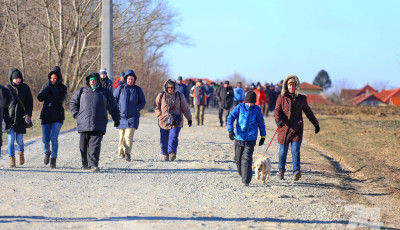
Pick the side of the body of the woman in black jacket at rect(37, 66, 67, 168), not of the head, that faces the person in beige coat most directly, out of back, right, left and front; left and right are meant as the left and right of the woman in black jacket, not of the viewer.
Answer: left

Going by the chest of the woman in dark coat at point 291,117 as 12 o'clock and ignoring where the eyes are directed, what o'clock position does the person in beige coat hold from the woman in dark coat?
The person in beige coat is roughly at 4 o'clock from the woman in dark coat.

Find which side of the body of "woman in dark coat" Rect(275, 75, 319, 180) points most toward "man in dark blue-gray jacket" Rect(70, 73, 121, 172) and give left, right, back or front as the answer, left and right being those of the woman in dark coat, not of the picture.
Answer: right

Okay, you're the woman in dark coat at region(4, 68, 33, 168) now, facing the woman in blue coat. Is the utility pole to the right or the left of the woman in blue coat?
left

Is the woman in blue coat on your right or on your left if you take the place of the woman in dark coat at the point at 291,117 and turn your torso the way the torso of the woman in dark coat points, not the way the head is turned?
on your right

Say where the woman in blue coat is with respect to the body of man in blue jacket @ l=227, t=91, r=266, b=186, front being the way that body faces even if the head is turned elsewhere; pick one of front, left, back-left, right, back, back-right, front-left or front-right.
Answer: back-right

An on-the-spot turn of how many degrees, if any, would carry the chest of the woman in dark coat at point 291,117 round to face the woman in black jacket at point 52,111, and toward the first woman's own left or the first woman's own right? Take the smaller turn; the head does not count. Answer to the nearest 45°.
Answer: approximately 90° to the first woman's own right

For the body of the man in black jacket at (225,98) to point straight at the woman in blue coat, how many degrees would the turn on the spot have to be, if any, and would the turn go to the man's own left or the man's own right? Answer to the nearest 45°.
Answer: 0° — they already face them

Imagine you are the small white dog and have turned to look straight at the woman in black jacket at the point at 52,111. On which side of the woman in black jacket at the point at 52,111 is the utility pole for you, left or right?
right
